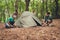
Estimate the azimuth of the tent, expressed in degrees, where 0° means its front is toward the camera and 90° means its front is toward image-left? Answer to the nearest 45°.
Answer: approximately 315°
